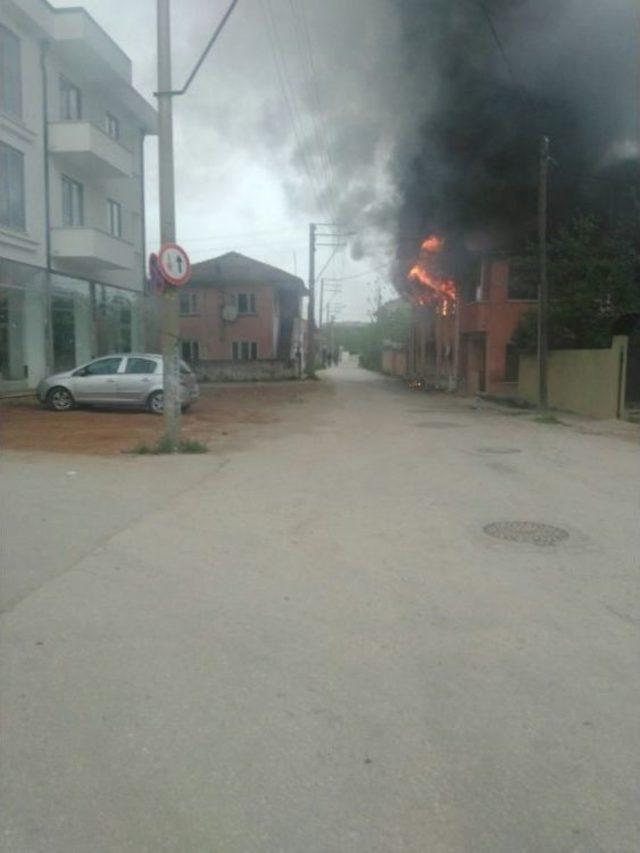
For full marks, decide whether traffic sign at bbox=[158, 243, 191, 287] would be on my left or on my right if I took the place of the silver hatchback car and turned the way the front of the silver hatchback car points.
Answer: on my left

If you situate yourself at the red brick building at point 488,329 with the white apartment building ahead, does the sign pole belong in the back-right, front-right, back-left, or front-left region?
front-left

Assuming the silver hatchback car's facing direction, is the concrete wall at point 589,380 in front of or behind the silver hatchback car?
behind

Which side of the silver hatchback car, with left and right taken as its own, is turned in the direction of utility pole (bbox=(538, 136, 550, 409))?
back

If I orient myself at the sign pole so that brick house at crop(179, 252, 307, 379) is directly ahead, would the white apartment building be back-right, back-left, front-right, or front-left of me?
front-left

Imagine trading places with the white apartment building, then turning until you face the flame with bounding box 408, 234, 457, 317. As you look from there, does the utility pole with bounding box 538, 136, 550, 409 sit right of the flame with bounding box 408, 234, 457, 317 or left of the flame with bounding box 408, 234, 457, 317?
right

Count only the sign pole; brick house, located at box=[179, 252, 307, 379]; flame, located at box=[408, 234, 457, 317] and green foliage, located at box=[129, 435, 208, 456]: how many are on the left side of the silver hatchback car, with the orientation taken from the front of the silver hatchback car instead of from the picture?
2

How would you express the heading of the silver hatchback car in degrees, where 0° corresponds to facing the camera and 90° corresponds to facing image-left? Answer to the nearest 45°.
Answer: approximately 90°
